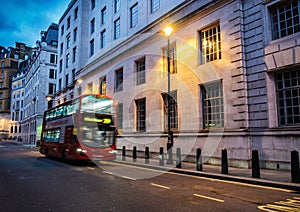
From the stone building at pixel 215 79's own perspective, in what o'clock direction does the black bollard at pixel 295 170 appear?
The black bollard is roughly at 10 o'clock from the stone building.

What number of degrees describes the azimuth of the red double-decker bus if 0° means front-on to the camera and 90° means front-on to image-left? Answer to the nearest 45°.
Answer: approximately 315°

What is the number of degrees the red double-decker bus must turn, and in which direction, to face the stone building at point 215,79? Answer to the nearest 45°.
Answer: approximately 45° to its left

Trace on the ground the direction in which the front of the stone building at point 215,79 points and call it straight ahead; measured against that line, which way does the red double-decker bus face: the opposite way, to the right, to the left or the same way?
to the left
